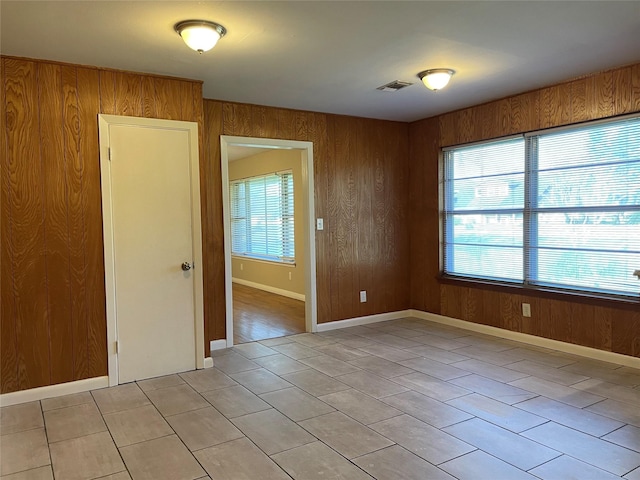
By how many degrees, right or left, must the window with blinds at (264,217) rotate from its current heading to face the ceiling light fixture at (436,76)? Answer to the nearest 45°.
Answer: approximately 45° to its left

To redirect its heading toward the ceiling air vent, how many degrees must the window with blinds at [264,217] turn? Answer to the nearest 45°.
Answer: approximately 45° to its left

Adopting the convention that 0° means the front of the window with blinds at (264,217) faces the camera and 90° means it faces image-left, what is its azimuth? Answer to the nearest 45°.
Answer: approximately 45°
